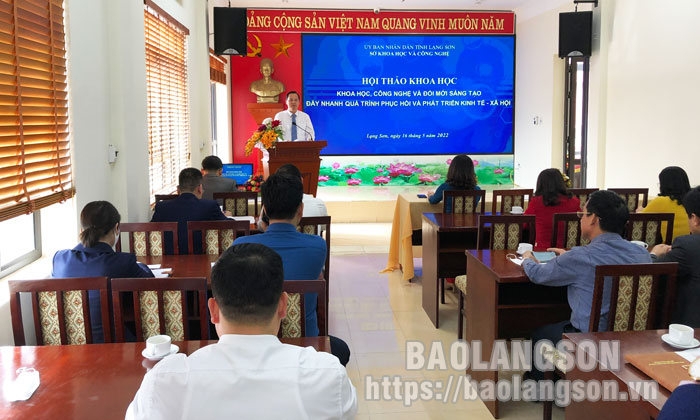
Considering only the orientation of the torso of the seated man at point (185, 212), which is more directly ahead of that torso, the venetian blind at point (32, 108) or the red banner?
the red banner

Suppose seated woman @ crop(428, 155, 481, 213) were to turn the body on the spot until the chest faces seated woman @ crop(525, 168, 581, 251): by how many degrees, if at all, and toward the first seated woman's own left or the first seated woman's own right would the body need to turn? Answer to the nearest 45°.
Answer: approximately 135° to the first seated woman's own right

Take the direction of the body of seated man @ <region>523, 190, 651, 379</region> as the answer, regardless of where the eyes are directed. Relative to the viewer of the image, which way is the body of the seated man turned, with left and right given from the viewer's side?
facing away from the viewer and to the left of the viewer

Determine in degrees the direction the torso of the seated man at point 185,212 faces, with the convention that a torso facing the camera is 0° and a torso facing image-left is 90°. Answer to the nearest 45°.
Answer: approximately 180°

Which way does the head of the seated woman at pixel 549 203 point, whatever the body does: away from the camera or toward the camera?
away from the camera

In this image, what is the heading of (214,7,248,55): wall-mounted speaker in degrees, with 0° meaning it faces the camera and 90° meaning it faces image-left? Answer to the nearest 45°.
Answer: approximately 0°

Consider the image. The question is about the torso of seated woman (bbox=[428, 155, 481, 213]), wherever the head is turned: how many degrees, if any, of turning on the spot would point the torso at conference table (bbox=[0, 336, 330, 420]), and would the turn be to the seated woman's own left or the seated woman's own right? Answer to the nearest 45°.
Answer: approximately 180°

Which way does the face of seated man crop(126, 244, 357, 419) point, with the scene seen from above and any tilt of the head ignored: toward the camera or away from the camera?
away from the camera

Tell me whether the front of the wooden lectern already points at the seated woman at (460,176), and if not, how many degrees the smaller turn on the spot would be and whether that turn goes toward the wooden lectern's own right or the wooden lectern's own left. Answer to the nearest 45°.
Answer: approximately 45° to the wooden lectern's own left

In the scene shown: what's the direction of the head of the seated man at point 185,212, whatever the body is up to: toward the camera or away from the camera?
away from the camera

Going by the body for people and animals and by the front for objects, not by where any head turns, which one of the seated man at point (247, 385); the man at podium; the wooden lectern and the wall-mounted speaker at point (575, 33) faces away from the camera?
the seated man

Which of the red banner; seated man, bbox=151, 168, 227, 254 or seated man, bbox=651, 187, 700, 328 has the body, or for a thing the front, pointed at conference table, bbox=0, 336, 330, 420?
the red banner
